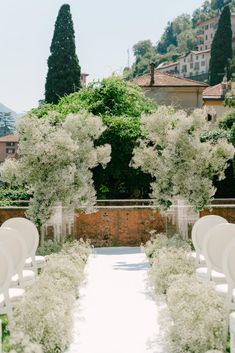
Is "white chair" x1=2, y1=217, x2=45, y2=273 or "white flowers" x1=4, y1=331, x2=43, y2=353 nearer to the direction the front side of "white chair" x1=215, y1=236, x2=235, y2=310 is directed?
the white chair

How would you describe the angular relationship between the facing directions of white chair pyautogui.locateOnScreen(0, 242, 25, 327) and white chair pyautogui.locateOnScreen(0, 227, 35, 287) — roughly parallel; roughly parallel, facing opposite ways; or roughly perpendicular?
roughly parallel

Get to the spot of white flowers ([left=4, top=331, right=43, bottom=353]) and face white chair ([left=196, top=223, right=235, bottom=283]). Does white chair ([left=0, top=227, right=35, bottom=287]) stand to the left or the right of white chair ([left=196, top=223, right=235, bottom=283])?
left

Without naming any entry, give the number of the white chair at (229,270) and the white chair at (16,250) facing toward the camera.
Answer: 0

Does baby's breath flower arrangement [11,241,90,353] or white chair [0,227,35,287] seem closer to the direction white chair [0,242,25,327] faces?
the white chair

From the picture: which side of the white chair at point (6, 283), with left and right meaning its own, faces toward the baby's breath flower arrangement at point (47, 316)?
right

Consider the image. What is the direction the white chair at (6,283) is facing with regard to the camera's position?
facing away from the viewer and to the right of the viewer

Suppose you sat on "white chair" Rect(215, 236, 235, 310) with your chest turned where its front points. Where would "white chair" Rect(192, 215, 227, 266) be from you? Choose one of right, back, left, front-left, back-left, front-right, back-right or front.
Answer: front-right

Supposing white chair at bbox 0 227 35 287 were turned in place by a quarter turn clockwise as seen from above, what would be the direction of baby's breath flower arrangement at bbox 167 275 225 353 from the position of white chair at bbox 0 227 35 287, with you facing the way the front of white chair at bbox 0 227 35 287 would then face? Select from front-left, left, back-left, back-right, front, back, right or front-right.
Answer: front

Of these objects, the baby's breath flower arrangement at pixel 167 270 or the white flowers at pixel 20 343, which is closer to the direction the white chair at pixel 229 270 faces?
the baby's breath flower arrangement

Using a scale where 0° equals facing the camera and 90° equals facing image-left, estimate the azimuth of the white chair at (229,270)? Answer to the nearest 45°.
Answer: approximately 135°

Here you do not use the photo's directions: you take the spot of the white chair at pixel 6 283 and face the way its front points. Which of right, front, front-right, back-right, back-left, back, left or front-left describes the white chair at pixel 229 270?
front-right

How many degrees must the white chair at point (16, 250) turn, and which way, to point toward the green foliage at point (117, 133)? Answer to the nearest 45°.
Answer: approximately 45° to its left

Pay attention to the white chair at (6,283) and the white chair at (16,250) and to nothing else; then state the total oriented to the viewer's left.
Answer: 0

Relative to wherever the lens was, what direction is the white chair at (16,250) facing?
facing away from the viewer and to the right of the viewer

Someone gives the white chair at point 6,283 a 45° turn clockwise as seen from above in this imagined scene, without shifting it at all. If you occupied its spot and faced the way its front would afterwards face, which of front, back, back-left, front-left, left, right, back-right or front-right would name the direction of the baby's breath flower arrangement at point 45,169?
left

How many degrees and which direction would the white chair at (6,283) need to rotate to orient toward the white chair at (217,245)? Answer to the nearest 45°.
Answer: approximately 45° to its right

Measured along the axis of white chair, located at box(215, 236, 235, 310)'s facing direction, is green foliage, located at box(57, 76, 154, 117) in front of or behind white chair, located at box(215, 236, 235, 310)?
in front
